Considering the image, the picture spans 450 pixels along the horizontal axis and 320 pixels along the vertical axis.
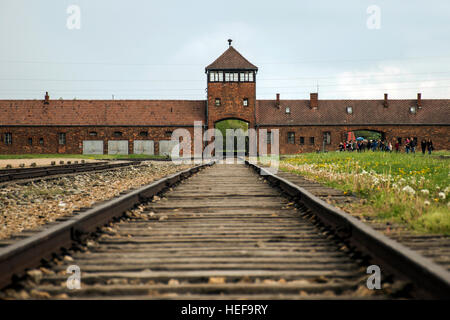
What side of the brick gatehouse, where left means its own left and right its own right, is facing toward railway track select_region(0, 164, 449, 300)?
front

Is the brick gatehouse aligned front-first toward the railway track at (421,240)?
yes

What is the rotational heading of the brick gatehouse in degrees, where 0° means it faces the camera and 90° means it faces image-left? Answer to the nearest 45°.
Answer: approximately 0°
